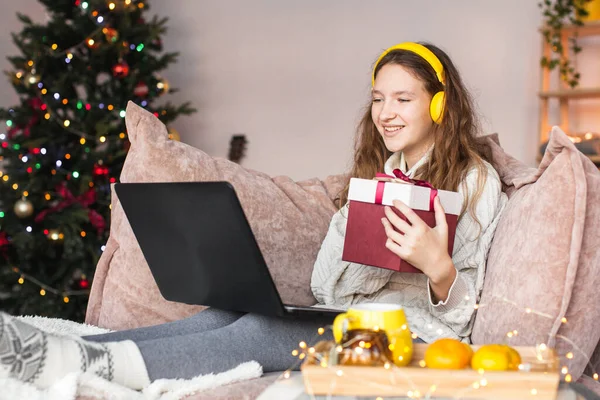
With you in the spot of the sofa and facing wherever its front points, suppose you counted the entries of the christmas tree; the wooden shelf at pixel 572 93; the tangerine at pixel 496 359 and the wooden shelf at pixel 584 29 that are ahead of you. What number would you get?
1

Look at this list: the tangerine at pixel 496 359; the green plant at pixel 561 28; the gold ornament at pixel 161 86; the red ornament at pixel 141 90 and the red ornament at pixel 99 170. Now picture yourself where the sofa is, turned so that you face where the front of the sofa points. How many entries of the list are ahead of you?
1

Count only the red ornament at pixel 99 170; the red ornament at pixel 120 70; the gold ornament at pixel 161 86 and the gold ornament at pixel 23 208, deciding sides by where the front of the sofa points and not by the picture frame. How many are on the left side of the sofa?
0

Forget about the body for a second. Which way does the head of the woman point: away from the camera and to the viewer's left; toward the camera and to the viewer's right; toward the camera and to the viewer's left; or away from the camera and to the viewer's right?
toward the camera and to the viewer's left

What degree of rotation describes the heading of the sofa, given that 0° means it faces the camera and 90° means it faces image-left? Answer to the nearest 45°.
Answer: approximately 0°

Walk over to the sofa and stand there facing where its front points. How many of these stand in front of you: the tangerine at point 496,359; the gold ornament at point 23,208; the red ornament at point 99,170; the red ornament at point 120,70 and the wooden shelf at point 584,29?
1

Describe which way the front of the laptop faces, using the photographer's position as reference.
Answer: facing away from the viewer and to the right of the viewer

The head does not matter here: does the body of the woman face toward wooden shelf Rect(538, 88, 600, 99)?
no

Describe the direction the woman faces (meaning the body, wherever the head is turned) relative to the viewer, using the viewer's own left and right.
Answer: facing the viewer and to the left of the viewer

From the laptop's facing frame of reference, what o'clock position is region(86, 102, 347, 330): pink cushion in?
The pink cushion is roughly at 10 o'clock from the laptop.

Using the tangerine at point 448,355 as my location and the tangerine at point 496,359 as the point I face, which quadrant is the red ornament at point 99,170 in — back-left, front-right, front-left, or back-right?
back-left

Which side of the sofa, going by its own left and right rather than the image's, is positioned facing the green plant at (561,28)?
back

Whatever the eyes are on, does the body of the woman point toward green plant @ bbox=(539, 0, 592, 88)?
no

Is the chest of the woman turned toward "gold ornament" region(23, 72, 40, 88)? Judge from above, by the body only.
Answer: no

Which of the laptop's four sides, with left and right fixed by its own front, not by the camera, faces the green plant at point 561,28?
front
